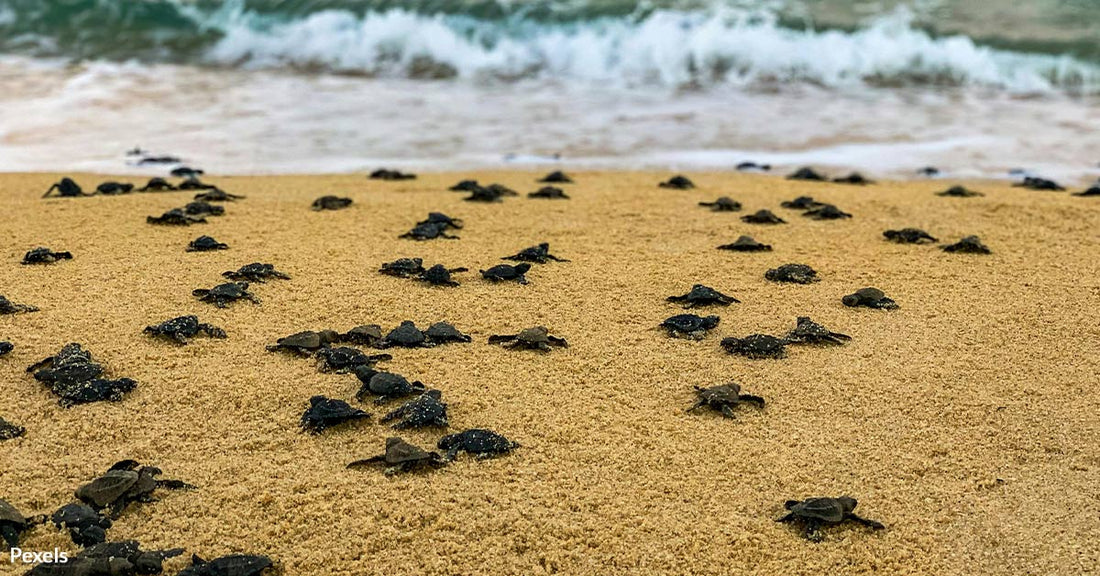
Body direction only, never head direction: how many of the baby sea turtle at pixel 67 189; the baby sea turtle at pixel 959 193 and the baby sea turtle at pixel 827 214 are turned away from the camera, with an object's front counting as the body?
3

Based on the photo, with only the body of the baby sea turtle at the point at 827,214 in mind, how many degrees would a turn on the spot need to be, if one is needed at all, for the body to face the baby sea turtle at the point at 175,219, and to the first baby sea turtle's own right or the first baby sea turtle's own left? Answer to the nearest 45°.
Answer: approximately 90° to the first baby sea turtle's own left

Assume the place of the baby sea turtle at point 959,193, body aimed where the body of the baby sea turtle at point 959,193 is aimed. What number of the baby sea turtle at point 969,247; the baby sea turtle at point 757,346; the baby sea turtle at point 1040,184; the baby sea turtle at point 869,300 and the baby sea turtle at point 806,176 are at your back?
3

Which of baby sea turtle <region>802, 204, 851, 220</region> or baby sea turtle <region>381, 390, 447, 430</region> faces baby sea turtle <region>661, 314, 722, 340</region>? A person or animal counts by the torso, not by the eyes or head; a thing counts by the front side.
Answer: baby sea turtle <region>381, 390, 447, 430</region>

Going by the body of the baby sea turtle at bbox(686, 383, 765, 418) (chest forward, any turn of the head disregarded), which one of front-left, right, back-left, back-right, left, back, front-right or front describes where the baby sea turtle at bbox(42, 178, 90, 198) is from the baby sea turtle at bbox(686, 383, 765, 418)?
left

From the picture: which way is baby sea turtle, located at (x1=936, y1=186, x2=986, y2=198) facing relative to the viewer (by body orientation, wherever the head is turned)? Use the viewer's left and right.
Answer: facing away from the viewer

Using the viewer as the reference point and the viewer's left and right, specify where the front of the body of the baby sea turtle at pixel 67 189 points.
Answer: facing away from the viewer

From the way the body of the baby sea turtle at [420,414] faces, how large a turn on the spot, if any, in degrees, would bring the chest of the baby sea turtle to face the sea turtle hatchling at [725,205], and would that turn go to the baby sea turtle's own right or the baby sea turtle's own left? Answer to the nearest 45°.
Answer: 0° — it already faces it

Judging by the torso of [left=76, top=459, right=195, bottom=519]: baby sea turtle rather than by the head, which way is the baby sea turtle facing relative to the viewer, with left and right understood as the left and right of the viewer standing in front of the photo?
facing away from the viewer and to the right of the viewer

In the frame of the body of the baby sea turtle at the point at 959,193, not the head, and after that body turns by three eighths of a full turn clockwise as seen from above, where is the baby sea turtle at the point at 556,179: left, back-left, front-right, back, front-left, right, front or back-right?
back-right

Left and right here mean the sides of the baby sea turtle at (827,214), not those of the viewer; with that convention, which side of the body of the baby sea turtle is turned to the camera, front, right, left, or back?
back

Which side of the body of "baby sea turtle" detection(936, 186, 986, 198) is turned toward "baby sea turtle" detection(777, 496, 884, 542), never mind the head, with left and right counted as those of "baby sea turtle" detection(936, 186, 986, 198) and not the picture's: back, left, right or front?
back

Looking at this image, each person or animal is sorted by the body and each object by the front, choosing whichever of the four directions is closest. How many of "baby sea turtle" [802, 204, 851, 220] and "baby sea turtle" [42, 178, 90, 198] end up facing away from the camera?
2

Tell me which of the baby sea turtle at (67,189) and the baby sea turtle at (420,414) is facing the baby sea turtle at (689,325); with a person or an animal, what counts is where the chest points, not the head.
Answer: the baby sea turtle at (420,414)
